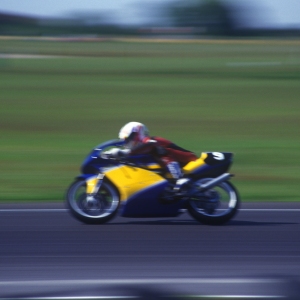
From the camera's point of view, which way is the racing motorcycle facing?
to the viewer's left

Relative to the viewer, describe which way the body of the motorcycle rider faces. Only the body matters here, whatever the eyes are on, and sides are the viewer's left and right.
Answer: facing to the left of the viewer

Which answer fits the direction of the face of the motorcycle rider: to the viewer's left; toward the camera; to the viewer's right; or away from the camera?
to the viewer's left
